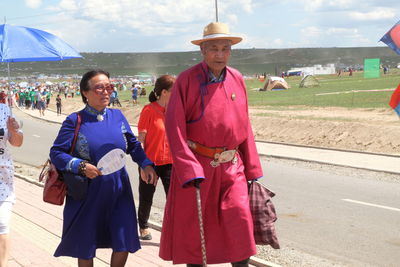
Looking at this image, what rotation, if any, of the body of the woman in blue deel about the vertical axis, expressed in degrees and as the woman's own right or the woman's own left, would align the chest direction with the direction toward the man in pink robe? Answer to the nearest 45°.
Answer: approximately 45° to the woman's own left

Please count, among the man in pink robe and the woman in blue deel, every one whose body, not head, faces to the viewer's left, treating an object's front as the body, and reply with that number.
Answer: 0

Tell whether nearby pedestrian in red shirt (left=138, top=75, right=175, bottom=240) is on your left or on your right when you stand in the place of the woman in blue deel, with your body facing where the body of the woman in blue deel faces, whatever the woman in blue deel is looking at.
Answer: on your left

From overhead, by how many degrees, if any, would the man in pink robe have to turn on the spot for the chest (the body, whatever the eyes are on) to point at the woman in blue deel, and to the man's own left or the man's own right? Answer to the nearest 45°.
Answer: approximately 135° to the man's own right

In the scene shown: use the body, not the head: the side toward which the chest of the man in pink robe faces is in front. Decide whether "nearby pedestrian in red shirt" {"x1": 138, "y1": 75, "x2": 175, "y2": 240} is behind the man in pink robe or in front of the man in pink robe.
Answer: behind

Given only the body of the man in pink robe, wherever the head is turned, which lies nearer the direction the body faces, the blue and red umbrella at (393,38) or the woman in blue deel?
the blue and red umbrella

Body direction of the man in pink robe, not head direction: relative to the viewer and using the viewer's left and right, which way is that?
facing the viewer and to the right of the viewer

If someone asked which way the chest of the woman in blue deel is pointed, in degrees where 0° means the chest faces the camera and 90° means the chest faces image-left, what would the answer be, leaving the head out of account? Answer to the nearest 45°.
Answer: approximately 315°

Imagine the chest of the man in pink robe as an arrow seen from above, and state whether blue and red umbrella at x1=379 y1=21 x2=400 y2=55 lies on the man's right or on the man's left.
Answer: on the man's left
